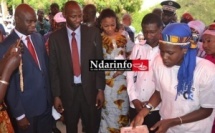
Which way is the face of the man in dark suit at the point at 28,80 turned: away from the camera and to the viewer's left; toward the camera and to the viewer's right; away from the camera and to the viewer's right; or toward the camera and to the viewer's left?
toward the camera and to the viewer's right

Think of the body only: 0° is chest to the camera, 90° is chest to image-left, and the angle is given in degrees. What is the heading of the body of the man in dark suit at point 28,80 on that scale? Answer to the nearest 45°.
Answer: approximately 315°

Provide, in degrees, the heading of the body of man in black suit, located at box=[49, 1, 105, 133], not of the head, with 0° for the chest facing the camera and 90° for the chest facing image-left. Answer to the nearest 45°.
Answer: approximately 0°

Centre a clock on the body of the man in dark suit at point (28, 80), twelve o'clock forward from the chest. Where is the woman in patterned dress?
The woman in patterned dress is roughly at 10 o'clock from the man in dark suit.

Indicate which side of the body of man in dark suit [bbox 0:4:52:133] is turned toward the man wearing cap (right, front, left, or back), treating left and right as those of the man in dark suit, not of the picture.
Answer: left
